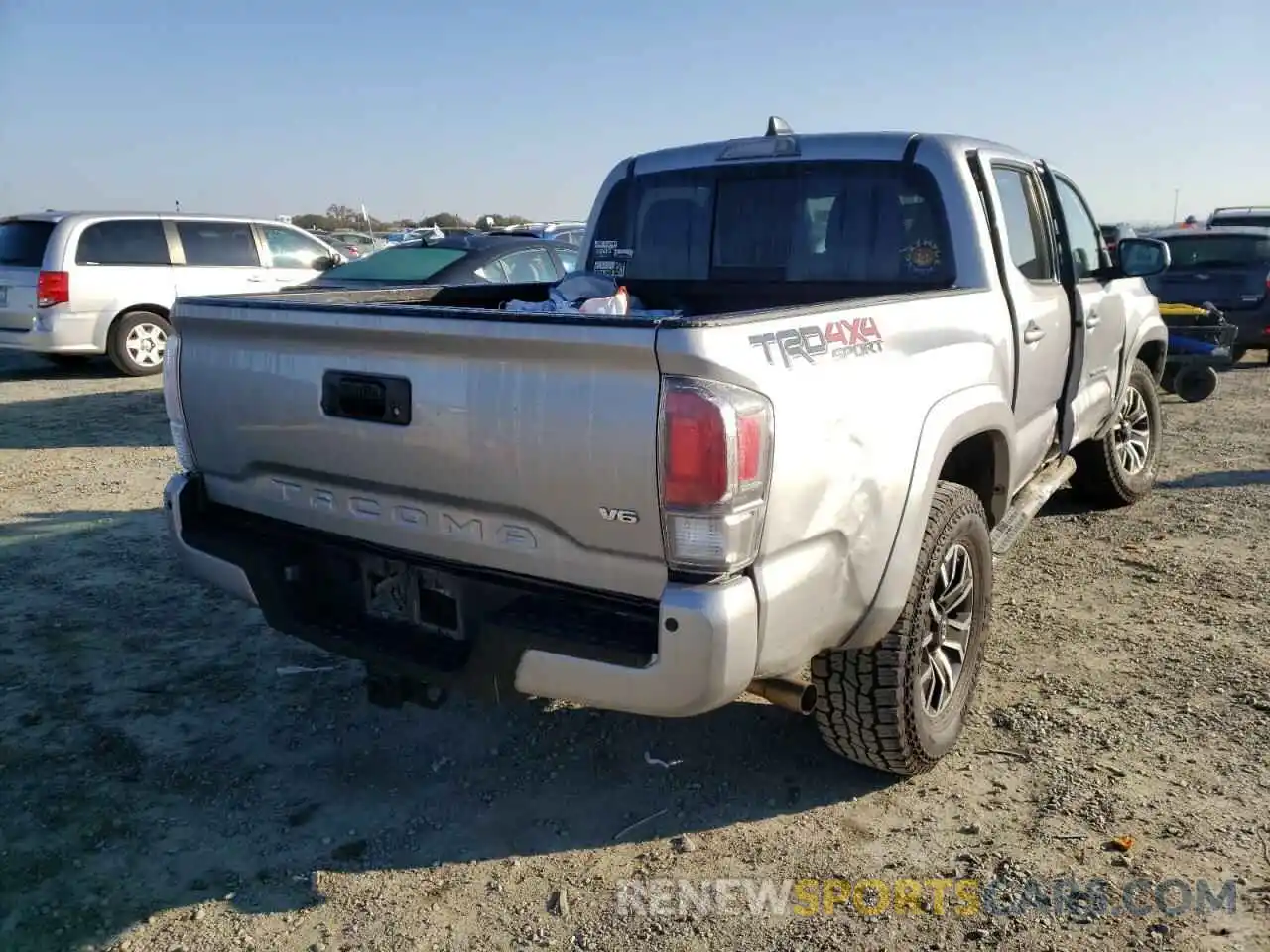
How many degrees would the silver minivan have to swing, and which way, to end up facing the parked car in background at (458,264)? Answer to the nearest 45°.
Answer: approximately 90° to its right

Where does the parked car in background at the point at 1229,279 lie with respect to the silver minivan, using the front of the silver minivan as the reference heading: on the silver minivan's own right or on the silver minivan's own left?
on the silver minivan's own right

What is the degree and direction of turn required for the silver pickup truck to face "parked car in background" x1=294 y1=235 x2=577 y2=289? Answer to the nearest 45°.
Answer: approximately 45° to its left

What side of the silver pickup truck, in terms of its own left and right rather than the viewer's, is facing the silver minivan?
left

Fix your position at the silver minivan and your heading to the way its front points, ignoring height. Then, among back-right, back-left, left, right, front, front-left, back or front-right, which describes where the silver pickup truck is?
back-right

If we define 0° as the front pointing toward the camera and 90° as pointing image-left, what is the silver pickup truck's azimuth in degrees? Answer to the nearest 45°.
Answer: approximately 225°

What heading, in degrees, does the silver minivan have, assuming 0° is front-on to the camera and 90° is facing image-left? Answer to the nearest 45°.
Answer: approximately 225°

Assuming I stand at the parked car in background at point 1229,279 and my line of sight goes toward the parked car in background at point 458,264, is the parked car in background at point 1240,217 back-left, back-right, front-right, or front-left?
back-right

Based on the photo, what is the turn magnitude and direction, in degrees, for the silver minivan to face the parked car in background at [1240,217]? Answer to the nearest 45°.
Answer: approximately 45° to its right
